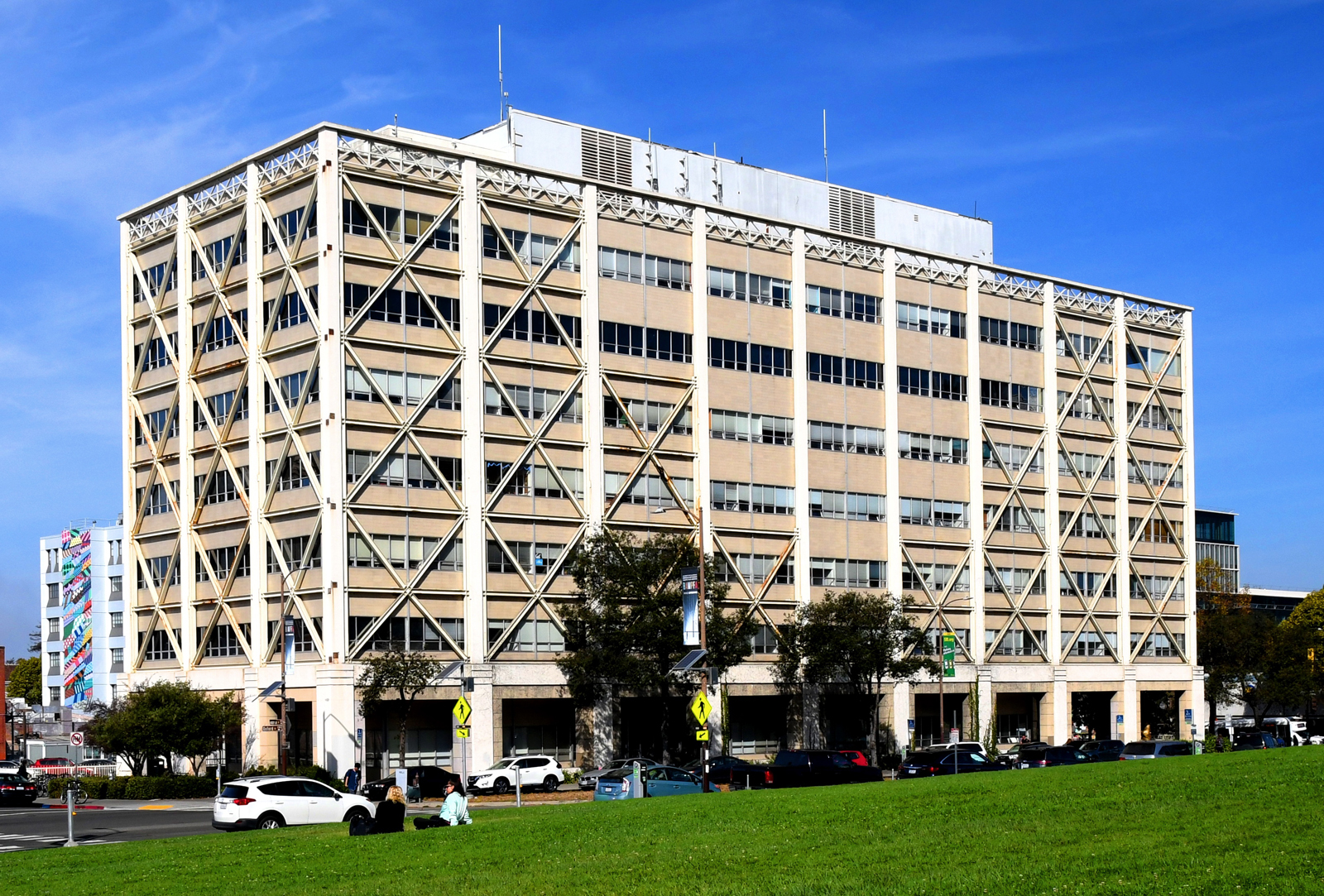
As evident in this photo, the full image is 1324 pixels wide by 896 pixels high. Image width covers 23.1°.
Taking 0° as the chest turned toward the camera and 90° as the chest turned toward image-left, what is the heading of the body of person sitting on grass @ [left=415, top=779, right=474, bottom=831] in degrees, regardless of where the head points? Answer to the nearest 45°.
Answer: approximately 90°

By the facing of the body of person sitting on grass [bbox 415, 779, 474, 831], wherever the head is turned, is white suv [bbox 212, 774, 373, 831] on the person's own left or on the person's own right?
on the person's own right
